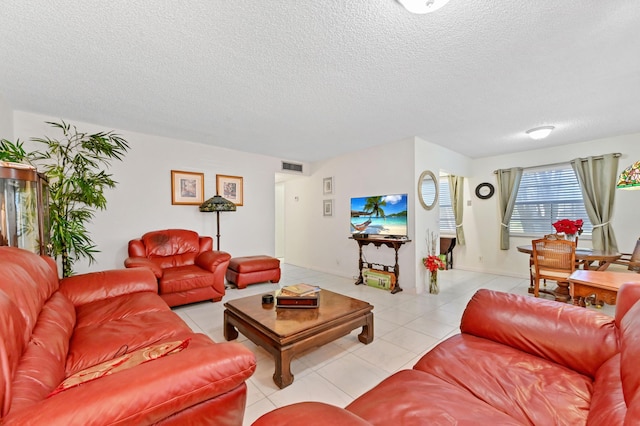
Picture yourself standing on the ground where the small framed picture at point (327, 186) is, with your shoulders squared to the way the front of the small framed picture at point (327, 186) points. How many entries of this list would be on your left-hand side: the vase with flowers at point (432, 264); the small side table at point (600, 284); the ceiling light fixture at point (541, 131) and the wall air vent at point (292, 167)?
3

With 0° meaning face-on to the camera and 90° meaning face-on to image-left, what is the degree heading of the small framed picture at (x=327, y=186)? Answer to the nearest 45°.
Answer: approximately 45°

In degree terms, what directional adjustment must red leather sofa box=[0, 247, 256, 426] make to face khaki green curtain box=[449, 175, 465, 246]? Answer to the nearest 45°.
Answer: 0° — it already faces it

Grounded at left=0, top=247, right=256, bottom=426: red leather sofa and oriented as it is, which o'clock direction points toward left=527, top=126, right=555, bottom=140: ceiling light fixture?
The ceiling light fixture is roughly at 12 o'clock from the red leather sofa.

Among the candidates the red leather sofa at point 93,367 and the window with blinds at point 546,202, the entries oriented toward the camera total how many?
1

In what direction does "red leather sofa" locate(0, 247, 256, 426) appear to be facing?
to the viewer's right

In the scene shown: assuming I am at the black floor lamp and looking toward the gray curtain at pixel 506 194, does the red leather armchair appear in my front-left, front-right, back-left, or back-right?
back-right

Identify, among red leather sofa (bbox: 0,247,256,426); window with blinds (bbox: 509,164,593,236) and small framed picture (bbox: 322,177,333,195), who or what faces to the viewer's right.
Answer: the red leather sofa

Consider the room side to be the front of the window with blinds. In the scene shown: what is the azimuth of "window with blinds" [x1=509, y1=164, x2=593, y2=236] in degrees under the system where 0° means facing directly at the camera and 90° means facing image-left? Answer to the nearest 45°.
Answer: approximately 0°
